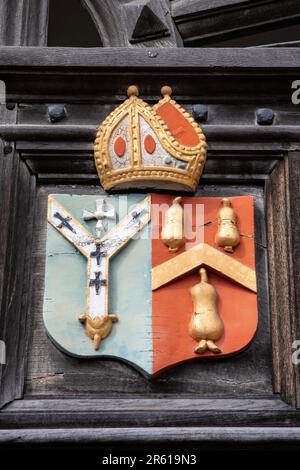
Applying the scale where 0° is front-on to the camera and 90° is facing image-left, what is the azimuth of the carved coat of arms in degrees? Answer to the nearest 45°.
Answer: approximately 0°
